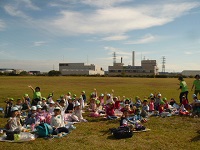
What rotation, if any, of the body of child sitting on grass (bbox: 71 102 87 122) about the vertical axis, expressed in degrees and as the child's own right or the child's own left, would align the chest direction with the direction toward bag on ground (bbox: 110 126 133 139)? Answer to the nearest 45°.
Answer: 0° — they already face it

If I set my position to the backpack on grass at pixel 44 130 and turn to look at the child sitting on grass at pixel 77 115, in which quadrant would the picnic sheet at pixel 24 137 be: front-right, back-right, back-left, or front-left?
back-left

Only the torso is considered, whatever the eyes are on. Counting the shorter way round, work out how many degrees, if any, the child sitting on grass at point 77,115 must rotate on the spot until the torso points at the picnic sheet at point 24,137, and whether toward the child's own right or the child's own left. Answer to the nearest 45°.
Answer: approximately 90° to the child's own right

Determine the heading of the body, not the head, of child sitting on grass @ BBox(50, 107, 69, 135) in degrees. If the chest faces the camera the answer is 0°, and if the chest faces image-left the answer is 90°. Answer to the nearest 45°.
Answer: approximately 315°

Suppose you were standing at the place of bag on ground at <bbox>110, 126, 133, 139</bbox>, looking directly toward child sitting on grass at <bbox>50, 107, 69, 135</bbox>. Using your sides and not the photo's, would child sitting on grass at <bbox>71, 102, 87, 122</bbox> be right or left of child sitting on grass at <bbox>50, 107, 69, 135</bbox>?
right

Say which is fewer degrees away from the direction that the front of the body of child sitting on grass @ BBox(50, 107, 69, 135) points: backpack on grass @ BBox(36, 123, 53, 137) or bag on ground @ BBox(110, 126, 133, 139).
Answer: the bag on ground

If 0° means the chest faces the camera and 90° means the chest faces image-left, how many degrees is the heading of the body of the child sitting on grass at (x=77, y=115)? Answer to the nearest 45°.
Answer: approximately 315°
